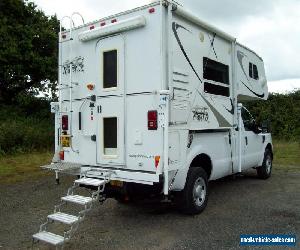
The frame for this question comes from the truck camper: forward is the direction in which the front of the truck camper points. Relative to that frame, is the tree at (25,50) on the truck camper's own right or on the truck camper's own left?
on the truck camper's own left

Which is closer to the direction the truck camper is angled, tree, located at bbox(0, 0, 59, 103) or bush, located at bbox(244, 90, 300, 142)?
the bush

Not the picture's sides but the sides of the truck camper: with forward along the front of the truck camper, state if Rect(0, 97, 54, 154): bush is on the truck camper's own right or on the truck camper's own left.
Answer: on the truck camper's own left

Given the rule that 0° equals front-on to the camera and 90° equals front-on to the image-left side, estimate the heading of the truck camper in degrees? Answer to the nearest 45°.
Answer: approximately 225°
